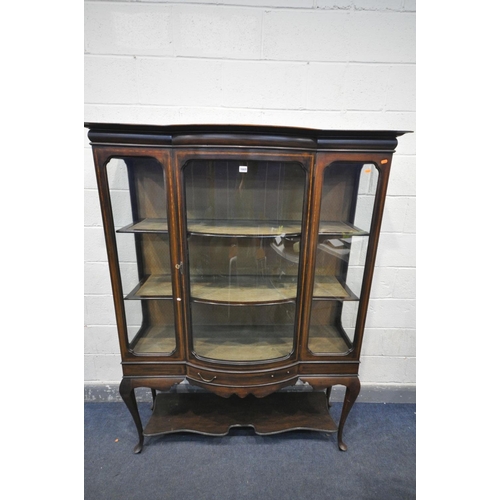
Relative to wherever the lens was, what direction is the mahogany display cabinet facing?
facing the viewer
